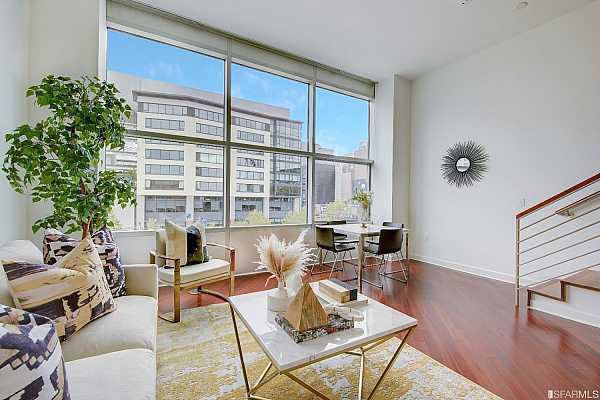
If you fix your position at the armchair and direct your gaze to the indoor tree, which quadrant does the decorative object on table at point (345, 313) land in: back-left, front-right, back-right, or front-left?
back-left

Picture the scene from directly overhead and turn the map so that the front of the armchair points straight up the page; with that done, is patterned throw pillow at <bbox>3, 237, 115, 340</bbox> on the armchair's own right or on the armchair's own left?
on the armchair's own right

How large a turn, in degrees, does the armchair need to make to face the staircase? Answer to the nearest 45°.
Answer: approximately 45° to its left

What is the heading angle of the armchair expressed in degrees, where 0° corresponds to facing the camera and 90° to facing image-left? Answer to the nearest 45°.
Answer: approximately 315°

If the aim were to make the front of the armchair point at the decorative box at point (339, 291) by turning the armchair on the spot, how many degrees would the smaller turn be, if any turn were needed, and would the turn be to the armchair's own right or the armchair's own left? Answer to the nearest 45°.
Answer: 0° — it already faces it

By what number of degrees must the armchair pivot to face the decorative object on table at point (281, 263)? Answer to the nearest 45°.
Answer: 0° — it already faces it

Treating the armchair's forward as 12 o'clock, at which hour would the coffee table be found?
The coffee table is roughly at 1 o'clock from the armchair.
